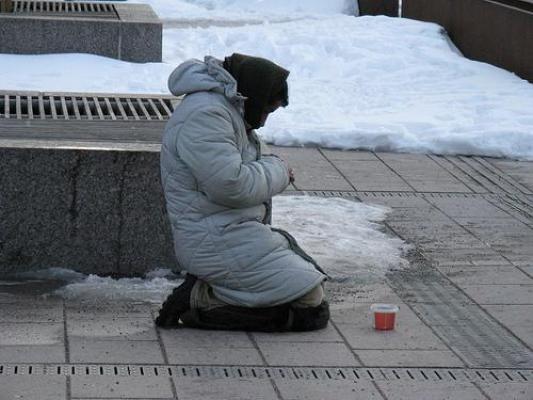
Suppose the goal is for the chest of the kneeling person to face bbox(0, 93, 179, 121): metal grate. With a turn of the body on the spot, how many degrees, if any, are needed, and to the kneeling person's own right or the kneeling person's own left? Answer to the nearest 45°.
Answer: approximately 135° to the kneeling person's own left

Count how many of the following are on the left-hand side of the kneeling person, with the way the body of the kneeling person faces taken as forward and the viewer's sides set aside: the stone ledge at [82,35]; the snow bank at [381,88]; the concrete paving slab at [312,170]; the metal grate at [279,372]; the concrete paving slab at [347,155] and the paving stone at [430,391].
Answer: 4

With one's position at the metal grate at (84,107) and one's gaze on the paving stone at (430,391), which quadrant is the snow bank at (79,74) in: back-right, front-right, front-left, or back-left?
back-left

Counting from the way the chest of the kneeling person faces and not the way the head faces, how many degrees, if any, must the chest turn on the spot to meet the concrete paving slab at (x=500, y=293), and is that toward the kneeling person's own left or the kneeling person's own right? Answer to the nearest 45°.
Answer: approximately 45° to the kneeling person's own left

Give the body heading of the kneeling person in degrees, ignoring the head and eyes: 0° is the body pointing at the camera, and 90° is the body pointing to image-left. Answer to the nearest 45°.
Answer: approximately 270°

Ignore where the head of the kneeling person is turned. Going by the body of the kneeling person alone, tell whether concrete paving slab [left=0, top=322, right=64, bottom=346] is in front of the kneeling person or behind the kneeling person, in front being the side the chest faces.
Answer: behind

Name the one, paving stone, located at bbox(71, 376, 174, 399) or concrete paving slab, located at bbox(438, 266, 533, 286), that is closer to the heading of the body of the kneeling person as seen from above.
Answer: the concrete paving slab

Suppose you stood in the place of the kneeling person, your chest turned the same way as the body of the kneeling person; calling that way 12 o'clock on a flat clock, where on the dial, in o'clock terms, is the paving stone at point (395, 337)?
The paving stone is roughly at 12 o'clock from the kneeling person.

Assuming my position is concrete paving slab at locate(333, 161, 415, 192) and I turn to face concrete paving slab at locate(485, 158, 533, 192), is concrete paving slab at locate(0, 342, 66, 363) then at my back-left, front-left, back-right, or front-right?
back-right

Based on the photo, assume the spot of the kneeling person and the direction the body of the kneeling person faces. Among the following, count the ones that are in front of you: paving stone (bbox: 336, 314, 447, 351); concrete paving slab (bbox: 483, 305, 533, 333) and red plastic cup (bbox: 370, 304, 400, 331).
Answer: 3

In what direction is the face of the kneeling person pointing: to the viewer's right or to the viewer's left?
to the viewer's right

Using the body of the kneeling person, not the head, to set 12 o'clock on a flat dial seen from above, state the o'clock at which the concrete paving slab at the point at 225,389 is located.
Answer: The concrete paving slab is roughly at 3 o'clock from the kneeling person.

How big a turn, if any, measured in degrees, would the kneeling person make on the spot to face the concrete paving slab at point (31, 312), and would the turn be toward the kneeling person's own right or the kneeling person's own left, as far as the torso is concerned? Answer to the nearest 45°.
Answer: approximately 180°
